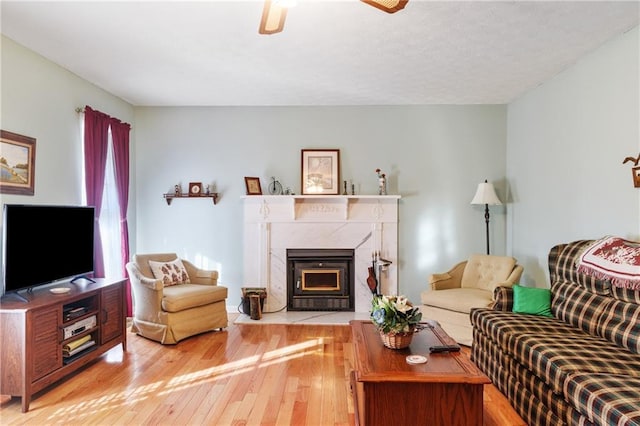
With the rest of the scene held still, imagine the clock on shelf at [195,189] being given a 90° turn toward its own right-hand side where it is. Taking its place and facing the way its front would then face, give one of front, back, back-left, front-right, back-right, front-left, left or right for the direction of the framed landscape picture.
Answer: front-left

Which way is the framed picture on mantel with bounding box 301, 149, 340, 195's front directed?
toward the camera

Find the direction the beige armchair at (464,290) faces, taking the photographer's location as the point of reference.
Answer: facing the viewer and to the left of the viewer

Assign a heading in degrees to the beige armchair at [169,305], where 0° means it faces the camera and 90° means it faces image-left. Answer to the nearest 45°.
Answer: approximately 315°

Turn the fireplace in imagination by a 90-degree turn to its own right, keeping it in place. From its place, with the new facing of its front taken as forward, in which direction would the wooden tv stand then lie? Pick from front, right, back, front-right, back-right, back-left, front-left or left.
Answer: front-left

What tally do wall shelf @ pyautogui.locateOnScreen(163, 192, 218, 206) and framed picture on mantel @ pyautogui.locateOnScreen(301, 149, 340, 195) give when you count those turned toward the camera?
2

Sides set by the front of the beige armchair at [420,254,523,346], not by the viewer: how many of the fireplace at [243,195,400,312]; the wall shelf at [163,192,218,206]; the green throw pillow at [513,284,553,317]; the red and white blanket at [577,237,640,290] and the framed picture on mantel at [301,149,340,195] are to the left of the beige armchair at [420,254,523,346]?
2

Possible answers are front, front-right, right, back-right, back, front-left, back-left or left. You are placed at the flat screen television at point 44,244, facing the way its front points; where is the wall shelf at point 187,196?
left

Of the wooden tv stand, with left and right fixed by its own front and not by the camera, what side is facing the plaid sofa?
front

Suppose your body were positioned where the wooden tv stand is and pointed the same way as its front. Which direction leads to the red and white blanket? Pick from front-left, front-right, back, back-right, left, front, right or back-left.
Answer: front

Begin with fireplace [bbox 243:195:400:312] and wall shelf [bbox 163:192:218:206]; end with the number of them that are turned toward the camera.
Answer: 2

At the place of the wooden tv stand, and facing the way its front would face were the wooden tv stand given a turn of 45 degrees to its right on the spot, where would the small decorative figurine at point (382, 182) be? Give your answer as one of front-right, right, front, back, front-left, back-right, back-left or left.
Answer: left

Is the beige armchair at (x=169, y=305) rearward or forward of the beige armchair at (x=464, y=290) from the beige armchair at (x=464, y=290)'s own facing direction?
forward

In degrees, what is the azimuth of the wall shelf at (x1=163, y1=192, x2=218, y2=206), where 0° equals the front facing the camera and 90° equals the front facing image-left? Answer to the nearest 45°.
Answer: approximately 0°

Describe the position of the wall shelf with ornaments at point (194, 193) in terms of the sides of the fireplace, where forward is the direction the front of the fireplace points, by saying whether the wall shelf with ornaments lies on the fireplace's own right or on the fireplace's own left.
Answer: on the fireplace's own right

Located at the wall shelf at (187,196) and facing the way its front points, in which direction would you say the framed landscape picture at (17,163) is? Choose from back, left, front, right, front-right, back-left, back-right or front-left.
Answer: front-right

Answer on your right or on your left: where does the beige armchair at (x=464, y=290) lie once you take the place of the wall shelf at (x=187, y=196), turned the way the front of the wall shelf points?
on your left
